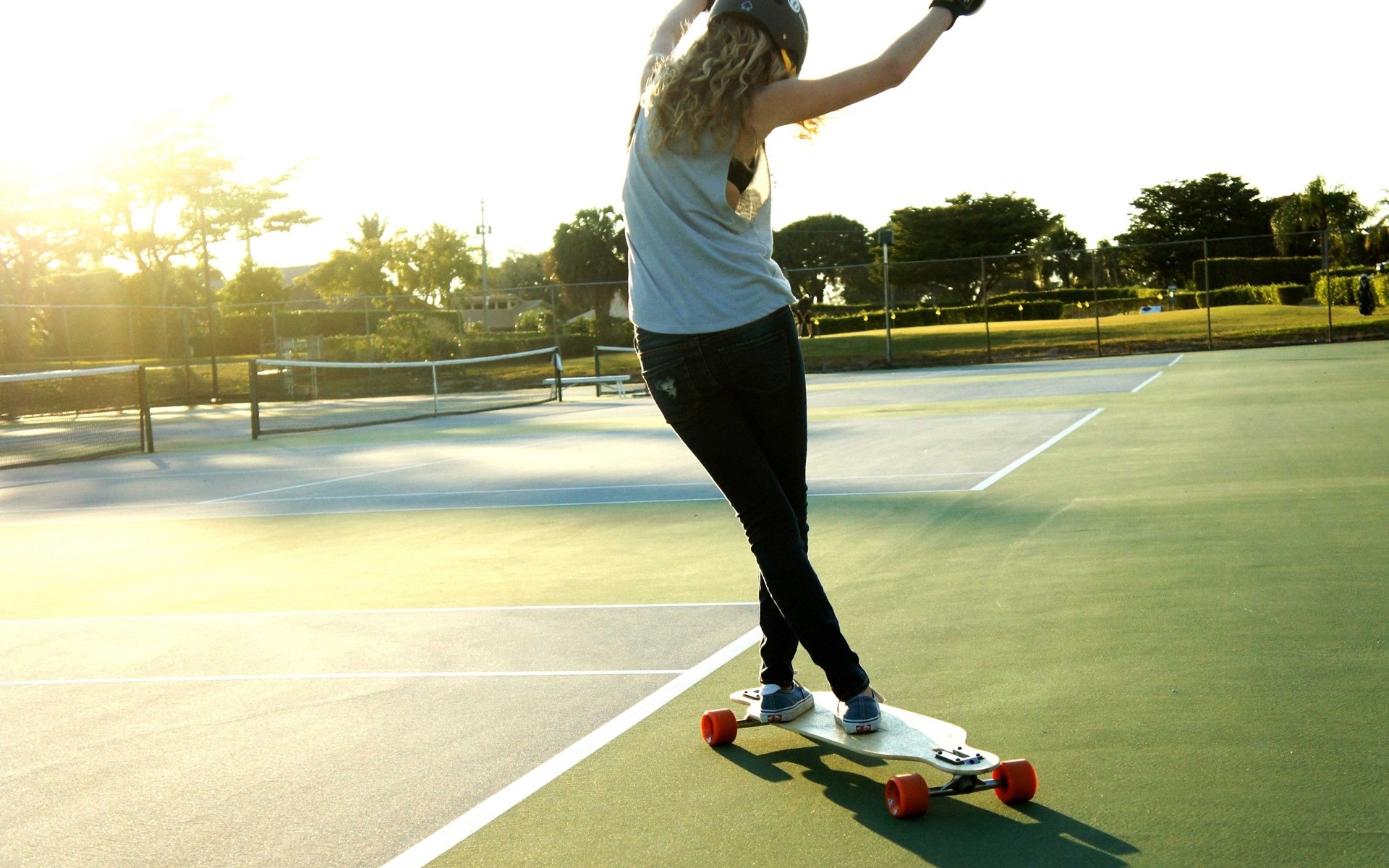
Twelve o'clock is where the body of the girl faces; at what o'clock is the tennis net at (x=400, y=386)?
The tennis net is roughly at 10 o'clock from the girl.

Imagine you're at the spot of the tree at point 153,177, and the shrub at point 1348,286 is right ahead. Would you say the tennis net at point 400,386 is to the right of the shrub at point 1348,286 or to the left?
right

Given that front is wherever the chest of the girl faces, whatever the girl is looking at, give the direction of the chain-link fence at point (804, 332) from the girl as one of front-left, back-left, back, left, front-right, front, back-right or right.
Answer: front-left

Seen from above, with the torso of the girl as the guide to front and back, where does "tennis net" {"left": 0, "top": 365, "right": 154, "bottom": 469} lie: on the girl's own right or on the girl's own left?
on the girl's own left

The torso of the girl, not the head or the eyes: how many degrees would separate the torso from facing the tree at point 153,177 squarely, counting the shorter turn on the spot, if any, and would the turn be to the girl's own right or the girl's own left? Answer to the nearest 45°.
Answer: approximately 90° to the girl's own left

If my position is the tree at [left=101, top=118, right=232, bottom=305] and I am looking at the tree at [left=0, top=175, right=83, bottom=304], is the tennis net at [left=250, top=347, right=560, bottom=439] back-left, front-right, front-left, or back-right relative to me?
back-left

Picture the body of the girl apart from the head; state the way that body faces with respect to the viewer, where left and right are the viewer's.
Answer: facing away from the viewer and to the right of the viewer

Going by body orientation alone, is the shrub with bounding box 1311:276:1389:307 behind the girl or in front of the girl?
in front

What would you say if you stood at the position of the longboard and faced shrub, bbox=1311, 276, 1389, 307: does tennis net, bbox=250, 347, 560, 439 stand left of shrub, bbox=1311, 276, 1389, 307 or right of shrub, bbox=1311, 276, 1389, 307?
left
